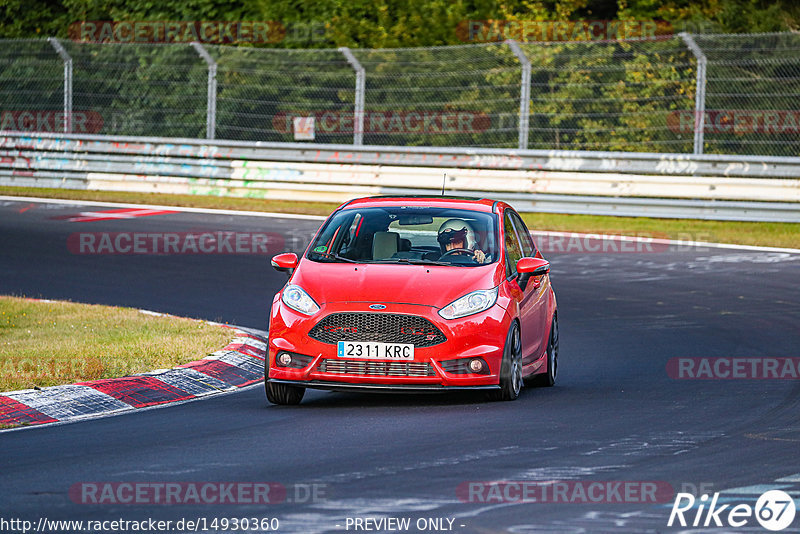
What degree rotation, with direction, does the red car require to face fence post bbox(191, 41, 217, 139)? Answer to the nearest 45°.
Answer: approximately 180°

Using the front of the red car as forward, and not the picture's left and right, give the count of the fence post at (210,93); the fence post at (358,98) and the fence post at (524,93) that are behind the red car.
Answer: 3

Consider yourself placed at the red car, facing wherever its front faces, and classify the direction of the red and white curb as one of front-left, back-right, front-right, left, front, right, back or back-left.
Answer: right

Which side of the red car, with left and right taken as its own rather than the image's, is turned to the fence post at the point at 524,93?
back

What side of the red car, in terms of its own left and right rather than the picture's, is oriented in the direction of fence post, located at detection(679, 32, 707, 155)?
back

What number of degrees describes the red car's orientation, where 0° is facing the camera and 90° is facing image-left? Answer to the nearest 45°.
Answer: approximately 0°

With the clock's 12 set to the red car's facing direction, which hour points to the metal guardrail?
The metal guardrail is roughly at 6 o'clock from the red car.

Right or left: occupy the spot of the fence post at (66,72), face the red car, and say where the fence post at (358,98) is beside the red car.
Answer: left

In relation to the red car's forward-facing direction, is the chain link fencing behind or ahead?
behind

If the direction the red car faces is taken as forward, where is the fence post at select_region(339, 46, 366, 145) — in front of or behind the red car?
behind
